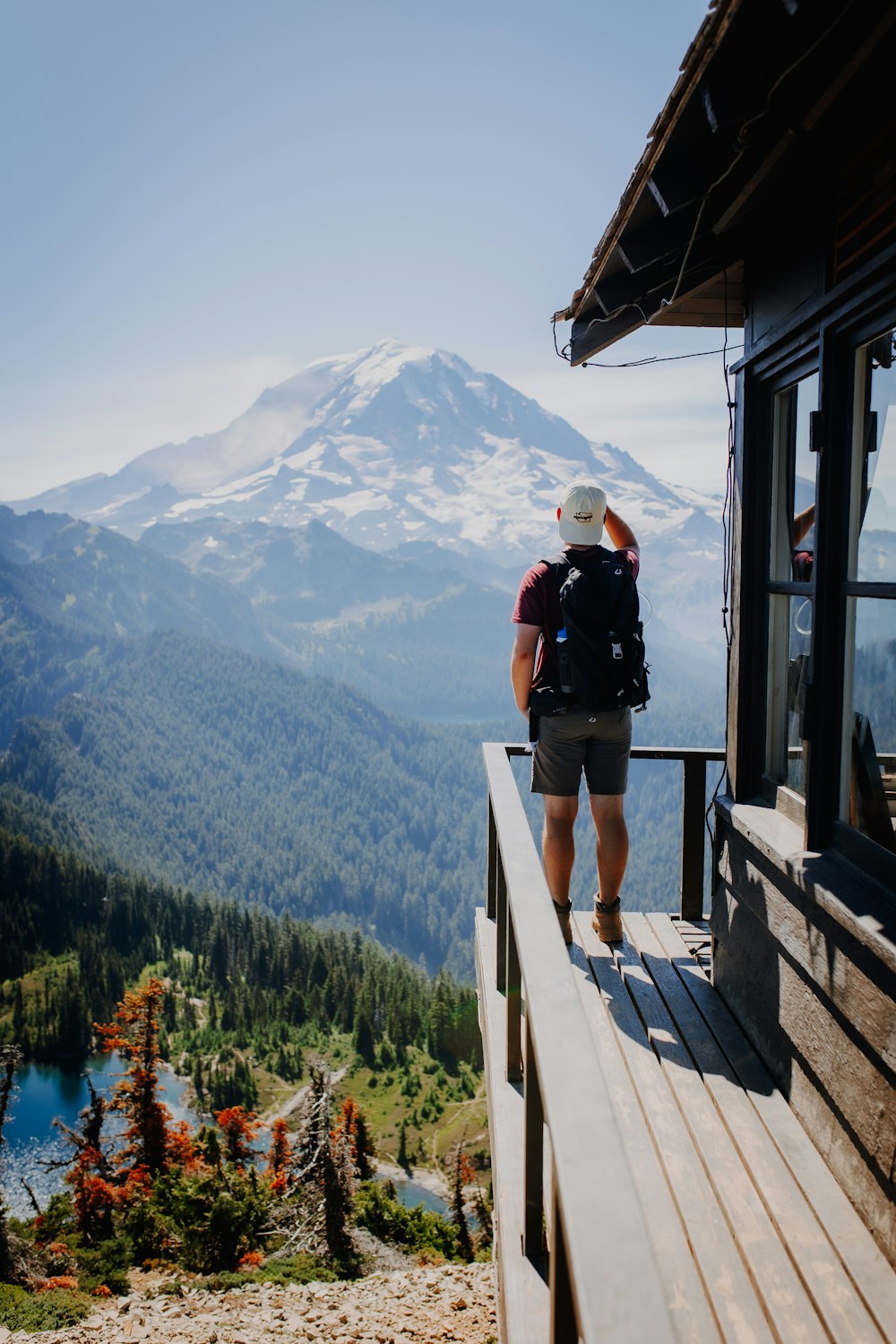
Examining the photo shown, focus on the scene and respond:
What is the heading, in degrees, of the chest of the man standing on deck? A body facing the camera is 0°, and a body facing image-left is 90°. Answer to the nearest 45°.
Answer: approximately 180°

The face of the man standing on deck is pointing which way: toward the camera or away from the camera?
away from the camera
